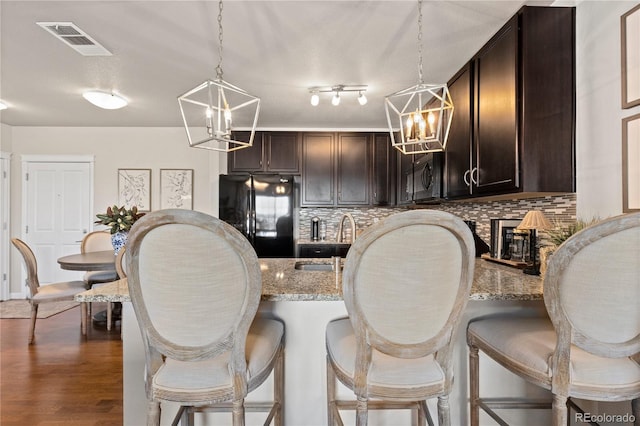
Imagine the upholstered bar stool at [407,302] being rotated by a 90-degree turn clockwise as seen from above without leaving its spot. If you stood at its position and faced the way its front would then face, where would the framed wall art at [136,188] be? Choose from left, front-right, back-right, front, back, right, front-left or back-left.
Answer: left

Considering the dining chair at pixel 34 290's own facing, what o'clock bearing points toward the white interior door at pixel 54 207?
The white interior door is roughly at 9 o'clock from the dining chair.

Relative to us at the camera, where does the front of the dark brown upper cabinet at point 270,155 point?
facing the viewer

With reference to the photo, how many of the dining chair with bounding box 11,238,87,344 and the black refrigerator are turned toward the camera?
1

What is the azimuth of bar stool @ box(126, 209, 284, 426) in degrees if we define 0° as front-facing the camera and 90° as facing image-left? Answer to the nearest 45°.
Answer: approximately 225°

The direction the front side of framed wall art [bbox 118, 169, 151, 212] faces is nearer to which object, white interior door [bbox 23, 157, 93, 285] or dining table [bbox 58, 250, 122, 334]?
the dining table

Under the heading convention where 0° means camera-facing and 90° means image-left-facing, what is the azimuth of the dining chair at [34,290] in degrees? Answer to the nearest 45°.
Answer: approximately 270°

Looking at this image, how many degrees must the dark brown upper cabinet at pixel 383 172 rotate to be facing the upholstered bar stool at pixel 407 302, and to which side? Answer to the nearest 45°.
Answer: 0° — it already faces it

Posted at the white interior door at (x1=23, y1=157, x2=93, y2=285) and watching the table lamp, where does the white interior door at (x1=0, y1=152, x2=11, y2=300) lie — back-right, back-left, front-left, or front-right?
back-right

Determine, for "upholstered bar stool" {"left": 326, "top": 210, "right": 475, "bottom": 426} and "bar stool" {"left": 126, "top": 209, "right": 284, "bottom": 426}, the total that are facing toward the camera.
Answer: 0

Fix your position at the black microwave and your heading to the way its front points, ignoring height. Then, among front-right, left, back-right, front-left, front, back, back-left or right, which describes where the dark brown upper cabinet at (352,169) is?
right

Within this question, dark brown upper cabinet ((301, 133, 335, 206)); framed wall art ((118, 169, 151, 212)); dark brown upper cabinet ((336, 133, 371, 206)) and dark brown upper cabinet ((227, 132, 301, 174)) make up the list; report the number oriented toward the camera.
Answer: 4

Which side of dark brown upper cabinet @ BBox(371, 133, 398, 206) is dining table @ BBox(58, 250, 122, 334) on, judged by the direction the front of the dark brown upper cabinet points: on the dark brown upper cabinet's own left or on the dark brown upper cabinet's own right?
on the dark brown upper cabinet's own right

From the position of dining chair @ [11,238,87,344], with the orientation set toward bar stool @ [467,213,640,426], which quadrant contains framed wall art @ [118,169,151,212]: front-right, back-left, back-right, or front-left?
back-left

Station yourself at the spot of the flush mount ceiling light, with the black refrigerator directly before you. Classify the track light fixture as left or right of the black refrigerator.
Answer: right
